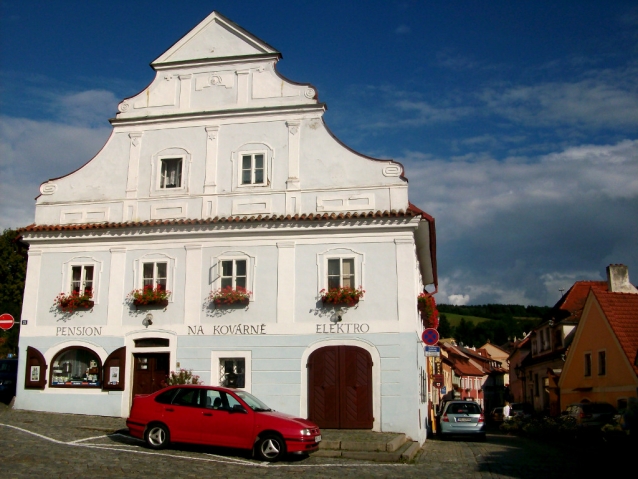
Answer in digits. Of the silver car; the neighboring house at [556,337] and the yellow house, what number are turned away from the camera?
1

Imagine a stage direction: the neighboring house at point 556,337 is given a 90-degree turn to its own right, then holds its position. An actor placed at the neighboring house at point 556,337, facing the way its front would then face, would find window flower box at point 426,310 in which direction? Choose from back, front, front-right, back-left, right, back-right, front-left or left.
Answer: back-left

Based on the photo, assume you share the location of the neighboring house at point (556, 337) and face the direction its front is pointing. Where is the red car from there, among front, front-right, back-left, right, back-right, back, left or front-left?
front-left

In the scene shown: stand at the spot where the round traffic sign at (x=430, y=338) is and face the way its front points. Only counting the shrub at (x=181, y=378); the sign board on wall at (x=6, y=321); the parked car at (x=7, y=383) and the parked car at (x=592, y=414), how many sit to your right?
3

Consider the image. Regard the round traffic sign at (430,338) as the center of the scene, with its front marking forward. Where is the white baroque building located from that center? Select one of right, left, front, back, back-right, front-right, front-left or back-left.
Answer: right

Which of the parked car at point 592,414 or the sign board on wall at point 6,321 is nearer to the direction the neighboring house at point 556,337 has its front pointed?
the sign board on wall

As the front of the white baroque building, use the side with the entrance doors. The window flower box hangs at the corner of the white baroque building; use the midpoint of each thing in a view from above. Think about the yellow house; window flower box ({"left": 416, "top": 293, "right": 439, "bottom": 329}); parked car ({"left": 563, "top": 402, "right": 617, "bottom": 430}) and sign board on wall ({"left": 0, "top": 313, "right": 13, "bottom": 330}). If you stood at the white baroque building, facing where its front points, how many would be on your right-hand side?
1

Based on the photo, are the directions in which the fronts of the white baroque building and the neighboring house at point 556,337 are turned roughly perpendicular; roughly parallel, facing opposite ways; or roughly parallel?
roughly perpendicular

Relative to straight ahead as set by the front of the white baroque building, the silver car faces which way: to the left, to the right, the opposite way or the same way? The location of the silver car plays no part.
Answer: the opposite way

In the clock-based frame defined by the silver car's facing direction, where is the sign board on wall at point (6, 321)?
The sign board on wall is roughly at 8 o'clock from the silver car.

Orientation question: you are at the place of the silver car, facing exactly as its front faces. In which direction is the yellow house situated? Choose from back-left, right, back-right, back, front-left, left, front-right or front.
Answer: front-right

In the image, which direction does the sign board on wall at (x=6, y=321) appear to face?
toward the camera

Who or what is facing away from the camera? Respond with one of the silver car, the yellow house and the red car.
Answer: the silver car

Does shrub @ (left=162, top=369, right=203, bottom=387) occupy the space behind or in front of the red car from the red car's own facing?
behind

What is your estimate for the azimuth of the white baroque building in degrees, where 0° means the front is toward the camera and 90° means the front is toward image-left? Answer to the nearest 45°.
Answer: approximately 0°

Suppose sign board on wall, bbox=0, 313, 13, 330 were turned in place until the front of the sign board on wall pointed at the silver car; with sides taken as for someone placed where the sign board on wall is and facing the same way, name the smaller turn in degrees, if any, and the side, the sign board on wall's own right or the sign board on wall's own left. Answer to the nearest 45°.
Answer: approximately 90° to the sign board on wall's own left

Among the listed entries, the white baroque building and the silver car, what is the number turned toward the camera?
1

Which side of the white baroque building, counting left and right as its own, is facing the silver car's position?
left

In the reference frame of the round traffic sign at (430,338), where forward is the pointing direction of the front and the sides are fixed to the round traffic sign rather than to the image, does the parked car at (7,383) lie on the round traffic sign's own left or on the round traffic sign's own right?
on the round traffic sign's own right

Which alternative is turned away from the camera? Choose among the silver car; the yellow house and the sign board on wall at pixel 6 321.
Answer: the silver car

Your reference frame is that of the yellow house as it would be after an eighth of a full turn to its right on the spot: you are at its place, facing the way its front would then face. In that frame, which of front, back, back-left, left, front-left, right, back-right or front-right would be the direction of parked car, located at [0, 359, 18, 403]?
front-left

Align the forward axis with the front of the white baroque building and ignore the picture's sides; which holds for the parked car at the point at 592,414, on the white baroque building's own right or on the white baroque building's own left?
on the white baroque building's own left
